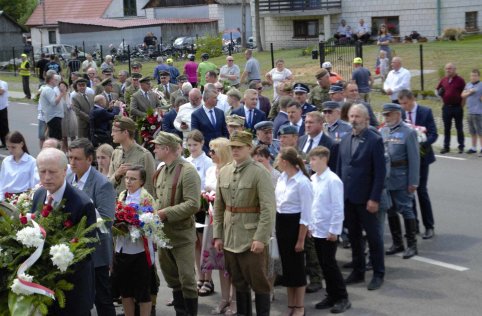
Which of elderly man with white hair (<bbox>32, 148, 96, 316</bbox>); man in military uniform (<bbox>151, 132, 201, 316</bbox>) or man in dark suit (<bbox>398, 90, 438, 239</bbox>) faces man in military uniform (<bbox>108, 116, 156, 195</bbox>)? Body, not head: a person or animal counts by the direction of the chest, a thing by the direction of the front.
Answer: the man in dark suit

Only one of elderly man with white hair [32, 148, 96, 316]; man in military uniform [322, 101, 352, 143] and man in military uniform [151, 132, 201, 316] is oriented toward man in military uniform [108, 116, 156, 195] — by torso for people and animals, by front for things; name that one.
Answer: man in military uniform [322, 101, 352, 143]

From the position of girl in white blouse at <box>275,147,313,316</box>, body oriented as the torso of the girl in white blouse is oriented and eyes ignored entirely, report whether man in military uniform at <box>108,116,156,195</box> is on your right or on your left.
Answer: on your right

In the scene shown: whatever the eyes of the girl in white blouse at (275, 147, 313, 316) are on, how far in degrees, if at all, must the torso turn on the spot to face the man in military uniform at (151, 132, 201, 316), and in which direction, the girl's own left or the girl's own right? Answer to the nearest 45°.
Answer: approximately 45° to the girl's own right

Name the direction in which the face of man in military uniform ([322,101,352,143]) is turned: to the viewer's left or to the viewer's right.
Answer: to the viewer's left

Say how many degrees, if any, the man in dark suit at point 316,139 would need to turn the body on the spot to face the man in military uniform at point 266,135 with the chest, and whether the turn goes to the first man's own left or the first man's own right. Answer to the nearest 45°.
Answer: approximately 90° to the first man's own right
